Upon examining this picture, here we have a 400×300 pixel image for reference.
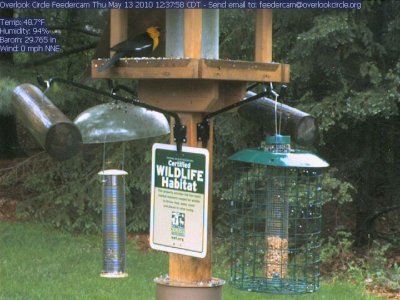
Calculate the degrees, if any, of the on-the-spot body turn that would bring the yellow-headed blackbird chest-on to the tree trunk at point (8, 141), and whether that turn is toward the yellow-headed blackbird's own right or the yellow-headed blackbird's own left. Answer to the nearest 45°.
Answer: approximately 90° to the yellow-headed blackbird's own left

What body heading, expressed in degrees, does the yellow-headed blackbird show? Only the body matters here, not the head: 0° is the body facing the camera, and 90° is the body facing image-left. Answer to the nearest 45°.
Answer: approximately 270°
